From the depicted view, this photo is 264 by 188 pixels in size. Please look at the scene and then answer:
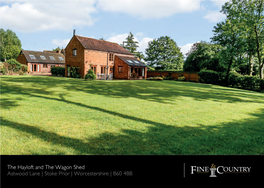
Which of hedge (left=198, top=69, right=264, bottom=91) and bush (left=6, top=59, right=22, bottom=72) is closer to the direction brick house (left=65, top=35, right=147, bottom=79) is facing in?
the hedge

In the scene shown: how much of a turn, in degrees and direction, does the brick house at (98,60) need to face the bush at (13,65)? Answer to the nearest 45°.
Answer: approximately 135° to its right

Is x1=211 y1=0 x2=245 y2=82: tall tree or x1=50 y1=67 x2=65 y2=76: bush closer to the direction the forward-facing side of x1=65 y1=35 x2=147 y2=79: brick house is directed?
the tall tree

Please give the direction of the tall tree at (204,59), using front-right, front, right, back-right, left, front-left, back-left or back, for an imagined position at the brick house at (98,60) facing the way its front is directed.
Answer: front-left

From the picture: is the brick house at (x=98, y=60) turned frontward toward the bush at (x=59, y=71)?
no

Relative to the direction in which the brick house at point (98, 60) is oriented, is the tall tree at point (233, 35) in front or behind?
in front

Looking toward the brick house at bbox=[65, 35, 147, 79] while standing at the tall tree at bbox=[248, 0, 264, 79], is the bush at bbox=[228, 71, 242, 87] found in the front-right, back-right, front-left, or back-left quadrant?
front-left

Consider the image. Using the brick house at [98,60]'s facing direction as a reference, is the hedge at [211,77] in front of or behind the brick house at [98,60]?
in front

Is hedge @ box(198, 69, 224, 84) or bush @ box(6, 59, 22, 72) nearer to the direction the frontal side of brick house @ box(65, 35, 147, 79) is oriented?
the hedge

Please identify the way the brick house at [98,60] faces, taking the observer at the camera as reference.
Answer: facing the viewer and to the right of the viewer

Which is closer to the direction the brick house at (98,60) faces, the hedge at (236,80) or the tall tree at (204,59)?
the hedge

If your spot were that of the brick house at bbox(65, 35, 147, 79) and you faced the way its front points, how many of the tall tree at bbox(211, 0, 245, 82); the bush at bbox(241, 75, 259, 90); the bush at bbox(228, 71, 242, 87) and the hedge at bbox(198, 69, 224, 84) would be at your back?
0
